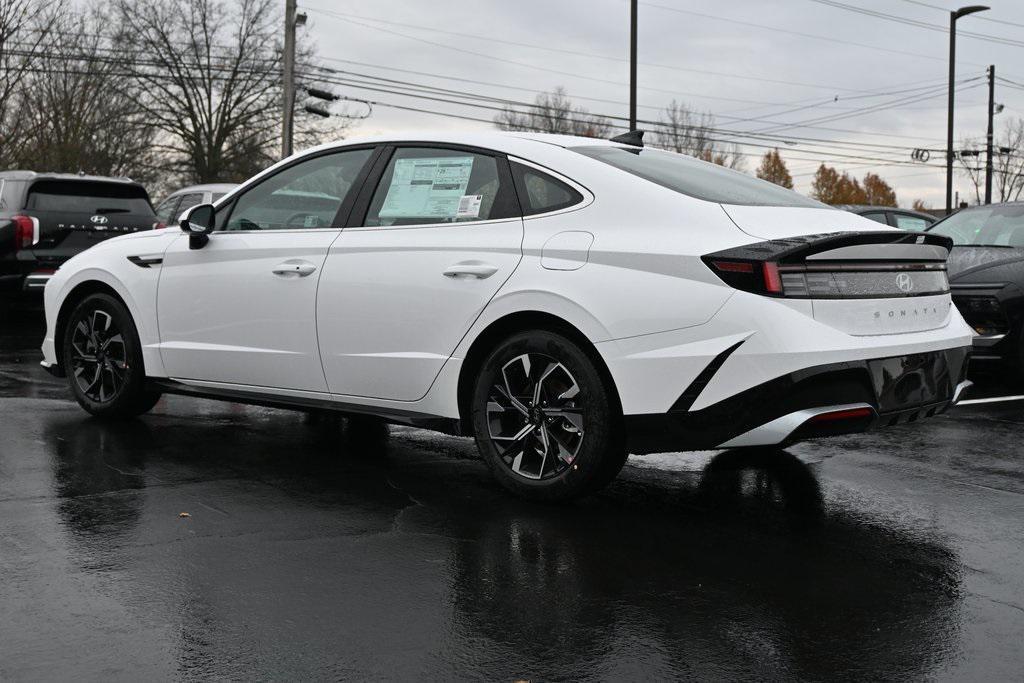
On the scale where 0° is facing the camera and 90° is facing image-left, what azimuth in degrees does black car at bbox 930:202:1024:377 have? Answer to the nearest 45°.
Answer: approximately 45°

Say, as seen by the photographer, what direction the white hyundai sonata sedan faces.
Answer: facing away from the viewer and to the left of the viewer

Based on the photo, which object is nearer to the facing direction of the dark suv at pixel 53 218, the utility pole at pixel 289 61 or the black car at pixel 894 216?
the utility pole

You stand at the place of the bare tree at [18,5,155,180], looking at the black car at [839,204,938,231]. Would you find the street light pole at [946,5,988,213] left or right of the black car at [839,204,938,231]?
left

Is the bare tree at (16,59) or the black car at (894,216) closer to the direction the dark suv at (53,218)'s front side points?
the bare tree

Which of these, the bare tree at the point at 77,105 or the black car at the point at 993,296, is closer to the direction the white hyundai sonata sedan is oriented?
the bare tree

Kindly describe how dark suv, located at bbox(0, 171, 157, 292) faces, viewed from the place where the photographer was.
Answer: facing away from the viewer and to the left of the viewer

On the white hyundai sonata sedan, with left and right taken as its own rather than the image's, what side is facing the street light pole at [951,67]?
right

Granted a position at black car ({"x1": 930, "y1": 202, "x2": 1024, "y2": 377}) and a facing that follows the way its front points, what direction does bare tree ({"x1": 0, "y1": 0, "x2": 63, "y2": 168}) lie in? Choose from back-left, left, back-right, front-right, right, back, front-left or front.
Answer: right

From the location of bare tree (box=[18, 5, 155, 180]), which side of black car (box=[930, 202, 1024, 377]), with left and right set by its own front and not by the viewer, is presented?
right

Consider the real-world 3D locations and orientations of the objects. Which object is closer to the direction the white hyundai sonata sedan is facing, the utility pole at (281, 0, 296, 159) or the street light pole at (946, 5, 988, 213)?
the utility pole
